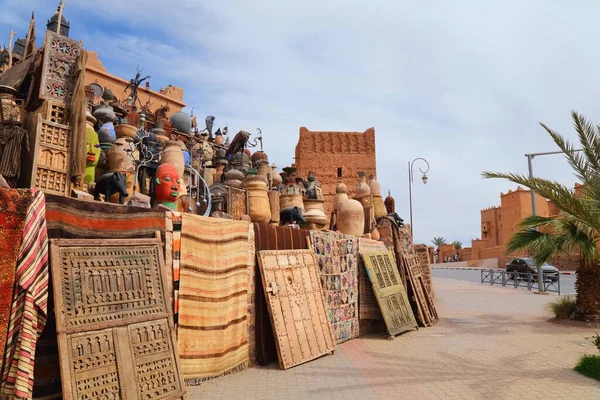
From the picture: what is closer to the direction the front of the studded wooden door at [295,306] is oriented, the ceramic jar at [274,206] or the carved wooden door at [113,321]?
the carved wooden door

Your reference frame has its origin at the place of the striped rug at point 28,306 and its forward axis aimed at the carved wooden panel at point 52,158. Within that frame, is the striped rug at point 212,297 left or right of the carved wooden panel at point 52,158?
right

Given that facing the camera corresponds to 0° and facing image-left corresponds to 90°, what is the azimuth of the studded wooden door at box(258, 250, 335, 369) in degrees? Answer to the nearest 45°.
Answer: approximately 315°

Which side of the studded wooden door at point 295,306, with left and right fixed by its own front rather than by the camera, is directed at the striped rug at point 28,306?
right

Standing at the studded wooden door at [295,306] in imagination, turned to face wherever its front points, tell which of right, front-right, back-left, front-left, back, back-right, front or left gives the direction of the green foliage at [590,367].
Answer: front-left

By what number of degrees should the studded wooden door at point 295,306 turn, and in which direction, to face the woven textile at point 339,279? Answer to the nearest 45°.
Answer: approximately 90° to its left

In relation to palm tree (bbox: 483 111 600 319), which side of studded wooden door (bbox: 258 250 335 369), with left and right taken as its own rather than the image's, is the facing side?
left

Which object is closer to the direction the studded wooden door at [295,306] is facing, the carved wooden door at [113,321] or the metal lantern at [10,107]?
the carved wooden door

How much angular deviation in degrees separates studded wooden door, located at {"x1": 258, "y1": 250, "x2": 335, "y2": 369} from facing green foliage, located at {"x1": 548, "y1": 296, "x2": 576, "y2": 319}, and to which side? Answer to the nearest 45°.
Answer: approximately 90° to its left

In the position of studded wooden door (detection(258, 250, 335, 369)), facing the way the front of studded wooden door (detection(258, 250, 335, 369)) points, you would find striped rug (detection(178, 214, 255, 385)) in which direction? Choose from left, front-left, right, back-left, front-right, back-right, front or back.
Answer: right

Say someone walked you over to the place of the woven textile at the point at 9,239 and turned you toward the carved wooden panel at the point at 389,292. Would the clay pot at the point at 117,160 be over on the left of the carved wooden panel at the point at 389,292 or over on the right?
left

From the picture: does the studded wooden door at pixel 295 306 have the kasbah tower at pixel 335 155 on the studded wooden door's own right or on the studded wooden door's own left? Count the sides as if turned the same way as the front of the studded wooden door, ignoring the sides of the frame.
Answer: on the studded wooden door's own left

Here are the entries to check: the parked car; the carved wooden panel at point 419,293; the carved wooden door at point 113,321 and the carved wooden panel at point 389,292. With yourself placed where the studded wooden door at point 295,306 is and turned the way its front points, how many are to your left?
3

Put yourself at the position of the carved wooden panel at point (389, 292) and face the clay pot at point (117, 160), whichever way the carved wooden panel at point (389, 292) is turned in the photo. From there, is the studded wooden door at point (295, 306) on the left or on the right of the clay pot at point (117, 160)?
left

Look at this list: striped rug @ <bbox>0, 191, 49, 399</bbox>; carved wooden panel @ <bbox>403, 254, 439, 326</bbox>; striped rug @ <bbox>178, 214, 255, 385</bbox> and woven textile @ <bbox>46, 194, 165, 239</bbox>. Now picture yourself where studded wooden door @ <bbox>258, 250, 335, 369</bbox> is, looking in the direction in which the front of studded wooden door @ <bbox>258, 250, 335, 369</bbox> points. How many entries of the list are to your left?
1

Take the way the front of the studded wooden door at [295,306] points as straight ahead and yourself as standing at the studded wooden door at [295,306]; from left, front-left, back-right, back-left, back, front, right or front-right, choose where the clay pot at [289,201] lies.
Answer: back-left
